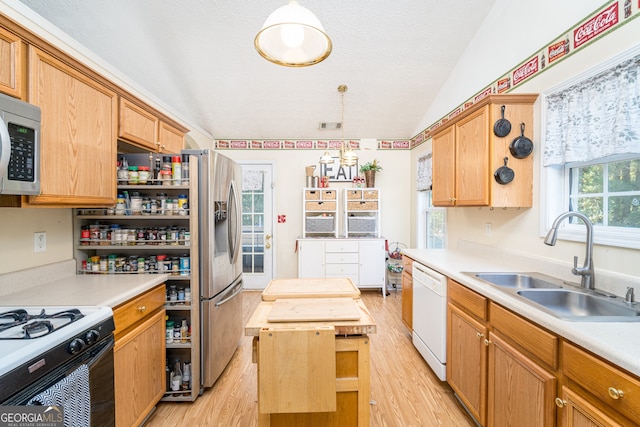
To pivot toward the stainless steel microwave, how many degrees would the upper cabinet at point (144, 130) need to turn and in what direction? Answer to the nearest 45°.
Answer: approximately 90° to its right

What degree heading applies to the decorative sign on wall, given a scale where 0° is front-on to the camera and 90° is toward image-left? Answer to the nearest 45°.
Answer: approximately 0°

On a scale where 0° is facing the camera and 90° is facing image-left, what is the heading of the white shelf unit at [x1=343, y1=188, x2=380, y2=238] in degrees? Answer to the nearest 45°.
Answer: approximately 0°

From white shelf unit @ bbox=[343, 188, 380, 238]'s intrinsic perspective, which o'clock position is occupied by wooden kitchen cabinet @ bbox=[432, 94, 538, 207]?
The wooden kitchen cabinet is roughly at 11 o'clock from the white shelf unit.
